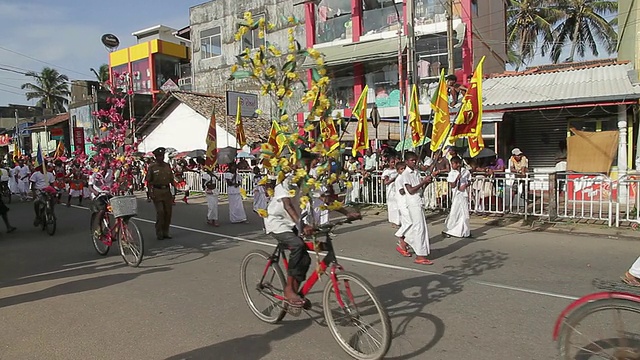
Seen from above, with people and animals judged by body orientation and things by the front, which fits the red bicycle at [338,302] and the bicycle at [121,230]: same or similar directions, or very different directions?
same or similar directions

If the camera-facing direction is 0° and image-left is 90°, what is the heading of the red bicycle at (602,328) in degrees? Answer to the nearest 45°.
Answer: approximately 270°

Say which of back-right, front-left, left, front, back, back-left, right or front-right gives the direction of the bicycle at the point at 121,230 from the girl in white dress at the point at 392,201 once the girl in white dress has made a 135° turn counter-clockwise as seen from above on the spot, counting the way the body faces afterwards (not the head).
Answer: back-left

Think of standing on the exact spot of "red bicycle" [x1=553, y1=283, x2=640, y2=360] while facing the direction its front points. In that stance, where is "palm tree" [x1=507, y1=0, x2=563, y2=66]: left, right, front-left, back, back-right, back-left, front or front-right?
left

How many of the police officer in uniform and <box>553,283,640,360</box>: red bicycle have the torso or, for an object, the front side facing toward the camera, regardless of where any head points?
1

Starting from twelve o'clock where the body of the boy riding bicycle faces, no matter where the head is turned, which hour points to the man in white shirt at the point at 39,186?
The man in white shirt is roughly at 6 o'clock from the boy riding bicycle.

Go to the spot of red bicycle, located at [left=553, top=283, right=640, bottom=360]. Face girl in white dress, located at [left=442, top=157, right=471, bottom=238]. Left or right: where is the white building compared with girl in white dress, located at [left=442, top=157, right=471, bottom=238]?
left

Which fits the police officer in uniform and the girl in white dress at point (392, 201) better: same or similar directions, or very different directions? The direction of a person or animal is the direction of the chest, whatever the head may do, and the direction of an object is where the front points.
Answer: same or similar directions

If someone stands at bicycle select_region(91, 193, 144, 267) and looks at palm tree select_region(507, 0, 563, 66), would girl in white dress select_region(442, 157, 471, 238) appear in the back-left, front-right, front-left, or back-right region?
front-right

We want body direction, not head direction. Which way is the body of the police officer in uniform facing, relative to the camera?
toward the camera

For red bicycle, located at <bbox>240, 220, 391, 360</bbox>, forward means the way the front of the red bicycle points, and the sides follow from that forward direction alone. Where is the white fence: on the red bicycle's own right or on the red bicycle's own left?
on the red bicycle's own left

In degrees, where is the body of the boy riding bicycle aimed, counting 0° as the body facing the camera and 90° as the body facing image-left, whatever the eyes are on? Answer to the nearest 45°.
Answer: approximately 315°
